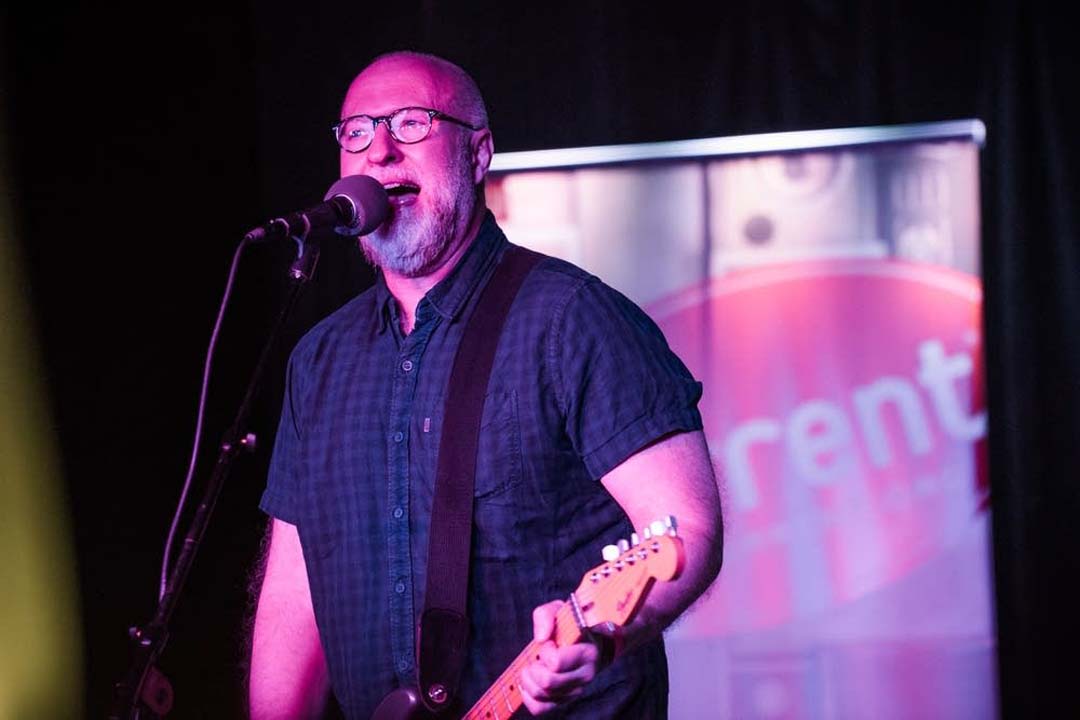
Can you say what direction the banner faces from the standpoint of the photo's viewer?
facing the viewer

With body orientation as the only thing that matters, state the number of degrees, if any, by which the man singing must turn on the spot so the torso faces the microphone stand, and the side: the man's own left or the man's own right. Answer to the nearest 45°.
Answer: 0° — they already face it

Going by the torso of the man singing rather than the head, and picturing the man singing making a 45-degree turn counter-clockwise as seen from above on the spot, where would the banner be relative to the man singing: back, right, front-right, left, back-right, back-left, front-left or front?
back-left

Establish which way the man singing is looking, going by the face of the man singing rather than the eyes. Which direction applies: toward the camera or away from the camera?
toward the camera
